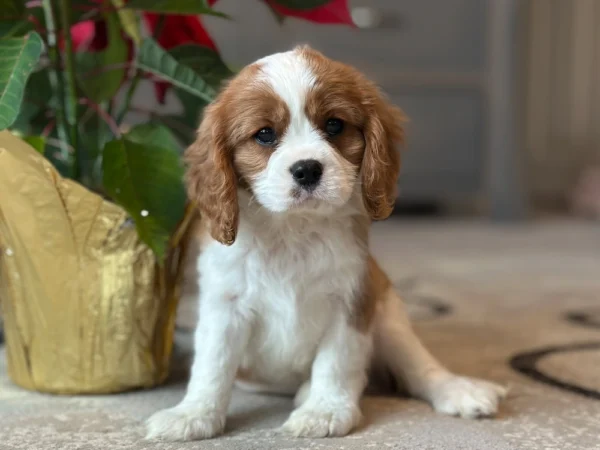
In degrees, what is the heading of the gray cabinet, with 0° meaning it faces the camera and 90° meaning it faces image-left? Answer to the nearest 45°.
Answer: approximately 0°

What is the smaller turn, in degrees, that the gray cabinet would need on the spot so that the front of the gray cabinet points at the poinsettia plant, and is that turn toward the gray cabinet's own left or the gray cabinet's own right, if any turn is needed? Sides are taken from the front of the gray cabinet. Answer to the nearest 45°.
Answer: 0° — it already faces it

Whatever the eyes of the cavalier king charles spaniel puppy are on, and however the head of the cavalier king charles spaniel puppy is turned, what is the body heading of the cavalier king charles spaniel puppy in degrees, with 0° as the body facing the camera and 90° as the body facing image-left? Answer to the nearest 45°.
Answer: approximately 0°

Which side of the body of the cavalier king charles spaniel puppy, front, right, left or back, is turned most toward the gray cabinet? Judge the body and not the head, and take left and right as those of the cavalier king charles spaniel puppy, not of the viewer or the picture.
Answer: back
